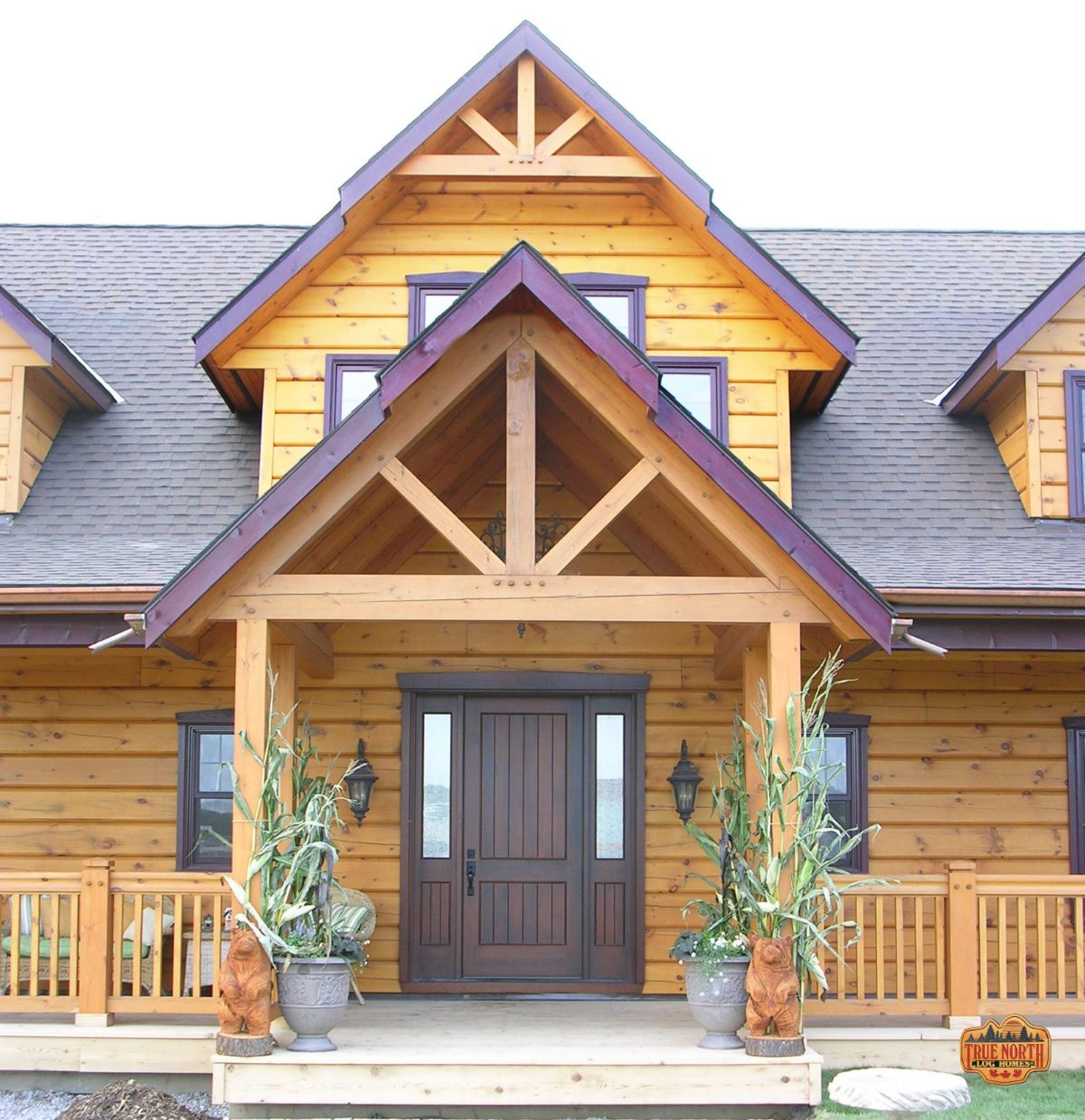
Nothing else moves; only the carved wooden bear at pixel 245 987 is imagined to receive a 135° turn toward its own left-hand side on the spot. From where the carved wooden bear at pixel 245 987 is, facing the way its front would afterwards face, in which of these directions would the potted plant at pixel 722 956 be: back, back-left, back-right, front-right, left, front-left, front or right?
front-right

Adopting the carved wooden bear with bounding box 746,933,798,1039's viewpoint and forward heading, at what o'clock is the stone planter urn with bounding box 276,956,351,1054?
The stone planter urn is roughly at 3 o'clock from the carved wooden bear.

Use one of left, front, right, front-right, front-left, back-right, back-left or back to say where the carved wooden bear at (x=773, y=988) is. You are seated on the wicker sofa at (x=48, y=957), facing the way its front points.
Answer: front-left

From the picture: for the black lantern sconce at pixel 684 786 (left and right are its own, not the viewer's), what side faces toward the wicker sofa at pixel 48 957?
right

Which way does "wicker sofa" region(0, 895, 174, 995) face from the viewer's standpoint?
toward the camera

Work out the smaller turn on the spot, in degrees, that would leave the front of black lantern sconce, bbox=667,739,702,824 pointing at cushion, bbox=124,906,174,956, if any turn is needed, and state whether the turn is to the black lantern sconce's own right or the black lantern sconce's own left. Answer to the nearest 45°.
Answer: approximately 90° to the black lantern sconce's own right

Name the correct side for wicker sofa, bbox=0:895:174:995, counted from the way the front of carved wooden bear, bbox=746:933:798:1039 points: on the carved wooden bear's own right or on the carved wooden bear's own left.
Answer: on the carved wooden bear's own right

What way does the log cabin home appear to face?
toward the camera

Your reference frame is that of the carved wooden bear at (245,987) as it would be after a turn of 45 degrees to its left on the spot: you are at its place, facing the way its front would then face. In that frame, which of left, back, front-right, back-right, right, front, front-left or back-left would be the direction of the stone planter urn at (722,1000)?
front-left

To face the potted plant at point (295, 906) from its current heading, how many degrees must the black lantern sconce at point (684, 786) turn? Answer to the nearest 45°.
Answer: approximately 45° to its right
